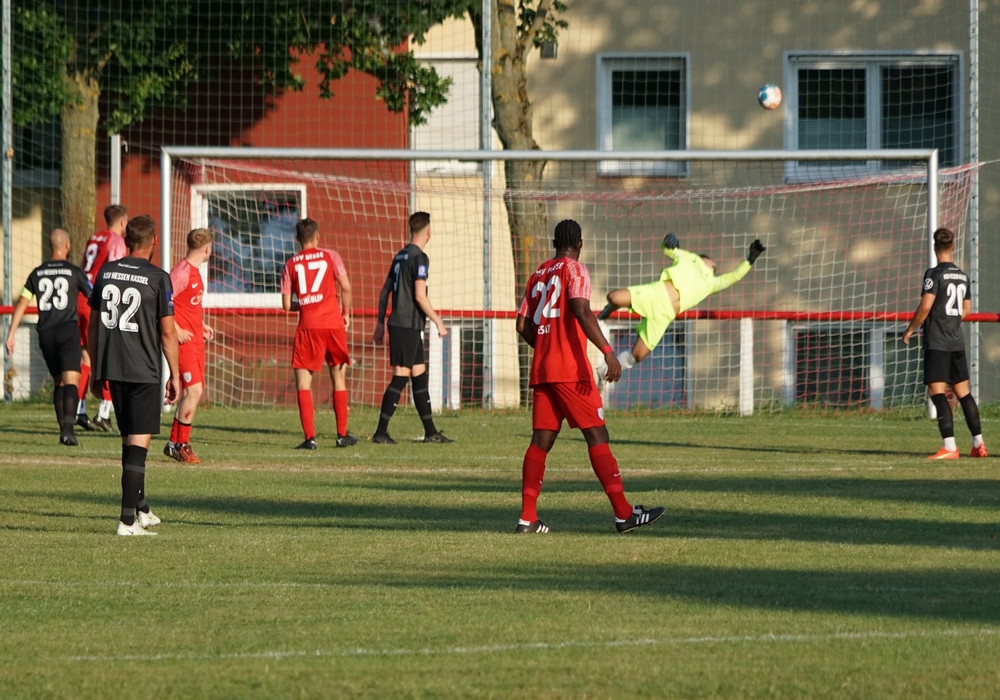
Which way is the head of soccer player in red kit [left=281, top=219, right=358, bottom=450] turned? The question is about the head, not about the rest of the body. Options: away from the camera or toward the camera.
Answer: away from the camera

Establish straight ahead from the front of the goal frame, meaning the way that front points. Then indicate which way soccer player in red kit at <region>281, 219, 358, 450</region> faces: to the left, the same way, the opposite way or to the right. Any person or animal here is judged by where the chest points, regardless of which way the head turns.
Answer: the opposite way

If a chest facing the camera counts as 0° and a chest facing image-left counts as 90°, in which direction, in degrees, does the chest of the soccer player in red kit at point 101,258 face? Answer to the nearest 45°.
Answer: approximately 225°

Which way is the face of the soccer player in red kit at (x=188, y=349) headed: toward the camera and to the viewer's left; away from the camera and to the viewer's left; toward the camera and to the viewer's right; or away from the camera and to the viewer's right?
away from the camera and to the viewer's right

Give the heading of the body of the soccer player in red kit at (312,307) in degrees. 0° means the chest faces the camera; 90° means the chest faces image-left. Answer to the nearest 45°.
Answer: approximately 180°

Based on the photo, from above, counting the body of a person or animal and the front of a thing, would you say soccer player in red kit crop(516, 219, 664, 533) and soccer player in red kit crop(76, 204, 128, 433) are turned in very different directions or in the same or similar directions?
same or similar directions

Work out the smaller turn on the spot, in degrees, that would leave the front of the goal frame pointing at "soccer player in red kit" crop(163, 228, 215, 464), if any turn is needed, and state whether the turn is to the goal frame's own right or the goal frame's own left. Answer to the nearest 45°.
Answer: approximately 45° to the goal frame's own right

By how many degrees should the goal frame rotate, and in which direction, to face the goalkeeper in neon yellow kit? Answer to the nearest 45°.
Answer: approximately 45° to its left

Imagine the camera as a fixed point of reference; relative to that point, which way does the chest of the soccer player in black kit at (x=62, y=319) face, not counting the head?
away from the camera

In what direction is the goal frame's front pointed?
toward the camera

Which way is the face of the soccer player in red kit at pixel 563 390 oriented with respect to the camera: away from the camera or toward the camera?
away from the camera

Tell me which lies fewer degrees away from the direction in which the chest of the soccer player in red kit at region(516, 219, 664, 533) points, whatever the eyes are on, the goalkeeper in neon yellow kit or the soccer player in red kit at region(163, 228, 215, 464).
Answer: the goalkeeper in neon yellow kit

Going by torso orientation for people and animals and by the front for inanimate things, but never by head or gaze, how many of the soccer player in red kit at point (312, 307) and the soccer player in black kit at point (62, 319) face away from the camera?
2

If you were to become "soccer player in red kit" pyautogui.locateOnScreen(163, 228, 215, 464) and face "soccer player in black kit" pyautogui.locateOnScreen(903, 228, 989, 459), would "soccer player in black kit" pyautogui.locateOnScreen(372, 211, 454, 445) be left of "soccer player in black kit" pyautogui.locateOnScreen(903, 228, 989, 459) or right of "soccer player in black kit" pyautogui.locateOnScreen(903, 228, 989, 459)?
left

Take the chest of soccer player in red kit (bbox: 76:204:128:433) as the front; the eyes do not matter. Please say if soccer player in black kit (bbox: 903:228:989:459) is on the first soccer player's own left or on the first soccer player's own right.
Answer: on the first soccer player's own right

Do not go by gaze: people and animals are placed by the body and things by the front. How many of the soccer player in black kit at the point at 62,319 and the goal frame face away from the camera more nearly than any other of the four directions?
1
